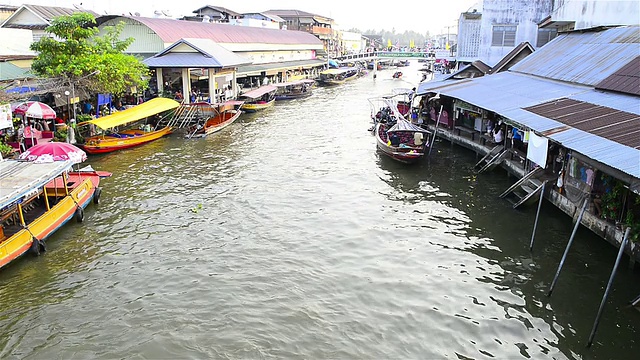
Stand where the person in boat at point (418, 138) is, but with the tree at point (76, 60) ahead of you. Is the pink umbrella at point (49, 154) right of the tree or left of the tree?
left

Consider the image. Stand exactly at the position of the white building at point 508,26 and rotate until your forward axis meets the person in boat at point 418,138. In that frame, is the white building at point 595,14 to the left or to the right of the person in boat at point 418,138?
left

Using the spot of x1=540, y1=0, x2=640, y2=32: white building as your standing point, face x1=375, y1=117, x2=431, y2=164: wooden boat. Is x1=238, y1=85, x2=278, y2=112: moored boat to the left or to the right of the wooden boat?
right

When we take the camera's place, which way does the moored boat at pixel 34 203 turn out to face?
facing away from the viewer and to the right of the viewer

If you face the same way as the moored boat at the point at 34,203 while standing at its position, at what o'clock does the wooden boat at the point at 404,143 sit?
The wooden boat is roughly at 1 o'clock from the moored boat.
